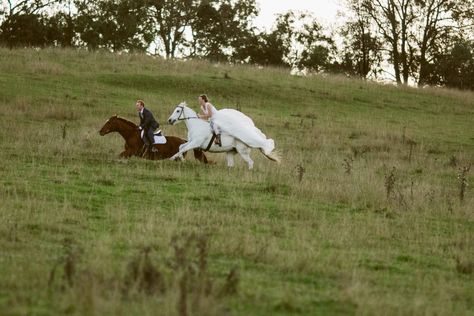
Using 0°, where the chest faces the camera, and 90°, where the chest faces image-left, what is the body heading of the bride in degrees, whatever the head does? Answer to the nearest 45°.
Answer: approximately 90°

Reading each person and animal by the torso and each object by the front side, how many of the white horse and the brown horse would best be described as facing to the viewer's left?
2

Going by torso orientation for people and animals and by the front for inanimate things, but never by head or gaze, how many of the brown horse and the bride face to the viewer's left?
2

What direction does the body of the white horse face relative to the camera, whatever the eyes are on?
to the viewer's left

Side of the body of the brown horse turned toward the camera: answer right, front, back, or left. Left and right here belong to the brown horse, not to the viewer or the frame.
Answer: left

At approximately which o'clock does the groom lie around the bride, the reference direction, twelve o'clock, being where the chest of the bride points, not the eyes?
The groom is roughly at 12 o'clock from the bride.

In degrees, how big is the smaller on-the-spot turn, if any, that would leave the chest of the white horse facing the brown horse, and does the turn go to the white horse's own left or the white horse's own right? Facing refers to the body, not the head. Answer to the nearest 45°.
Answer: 0° — it already faces it
